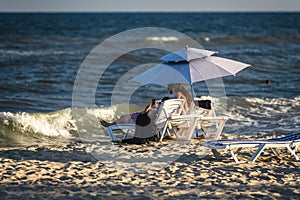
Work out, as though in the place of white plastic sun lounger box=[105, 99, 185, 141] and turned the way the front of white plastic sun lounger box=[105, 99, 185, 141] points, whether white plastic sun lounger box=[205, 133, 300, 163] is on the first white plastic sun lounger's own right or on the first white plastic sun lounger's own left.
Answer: on the first white plastic sun lounger's own left

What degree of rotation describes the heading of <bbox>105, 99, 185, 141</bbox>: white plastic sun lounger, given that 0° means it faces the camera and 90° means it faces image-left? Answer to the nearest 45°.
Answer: approximately 90°
